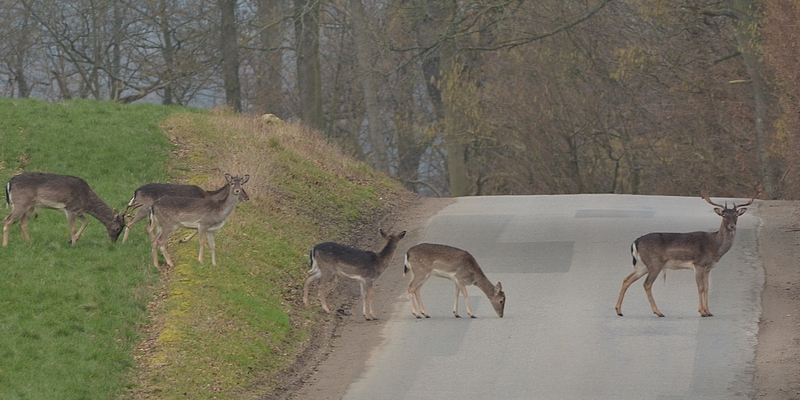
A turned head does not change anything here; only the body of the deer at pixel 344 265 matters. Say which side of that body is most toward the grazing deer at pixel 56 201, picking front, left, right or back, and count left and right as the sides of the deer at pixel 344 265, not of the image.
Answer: back

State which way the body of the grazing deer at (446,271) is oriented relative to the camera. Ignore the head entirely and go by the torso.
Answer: to the viewer's right

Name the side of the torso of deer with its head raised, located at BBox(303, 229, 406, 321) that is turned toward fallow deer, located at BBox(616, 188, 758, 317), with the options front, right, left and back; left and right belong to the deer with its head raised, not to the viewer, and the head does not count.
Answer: front

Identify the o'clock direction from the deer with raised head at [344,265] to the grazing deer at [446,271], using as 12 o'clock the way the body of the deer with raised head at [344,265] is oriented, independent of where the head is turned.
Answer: the grazing deer at [446,271] is roughly at 12 o'clock from the deer with raised head at [344,265].

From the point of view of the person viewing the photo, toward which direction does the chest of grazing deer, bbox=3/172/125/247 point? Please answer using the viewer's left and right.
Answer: facing to the right of the viewer

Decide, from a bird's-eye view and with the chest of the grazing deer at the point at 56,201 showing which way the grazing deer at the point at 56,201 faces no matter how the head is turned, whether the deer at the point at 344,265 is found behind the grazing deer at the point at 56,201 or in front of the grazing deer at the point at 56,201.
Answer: in front

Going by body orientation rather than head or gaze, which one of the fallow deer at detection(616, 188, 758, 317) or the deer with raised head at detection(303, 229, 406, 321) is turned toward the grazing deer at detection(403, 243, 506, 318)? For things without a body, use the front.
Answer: the deer with raised head at detection(303, 229, 406, 321)

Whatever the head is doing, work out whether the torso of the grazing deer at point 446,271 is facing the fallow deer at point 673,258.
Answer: yes

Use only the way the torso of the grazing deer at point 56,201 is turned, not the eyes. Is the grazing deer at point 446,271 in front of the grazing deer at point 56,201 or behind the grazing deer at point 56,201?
in front

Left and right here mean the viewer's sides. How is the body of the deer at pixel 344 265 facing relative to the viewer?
facing to the right of the viewer

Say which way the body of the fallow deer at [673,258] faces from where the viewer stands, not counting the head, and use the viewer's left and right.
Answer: facing to the right of the viewer

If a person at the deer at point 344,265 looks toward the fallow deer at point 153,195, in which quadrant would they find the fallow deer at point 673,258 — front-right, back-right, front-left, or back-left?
back-right

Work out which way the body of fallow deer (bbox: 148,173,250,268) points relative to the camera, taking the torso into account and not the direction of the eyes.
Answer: to the viewer's right
